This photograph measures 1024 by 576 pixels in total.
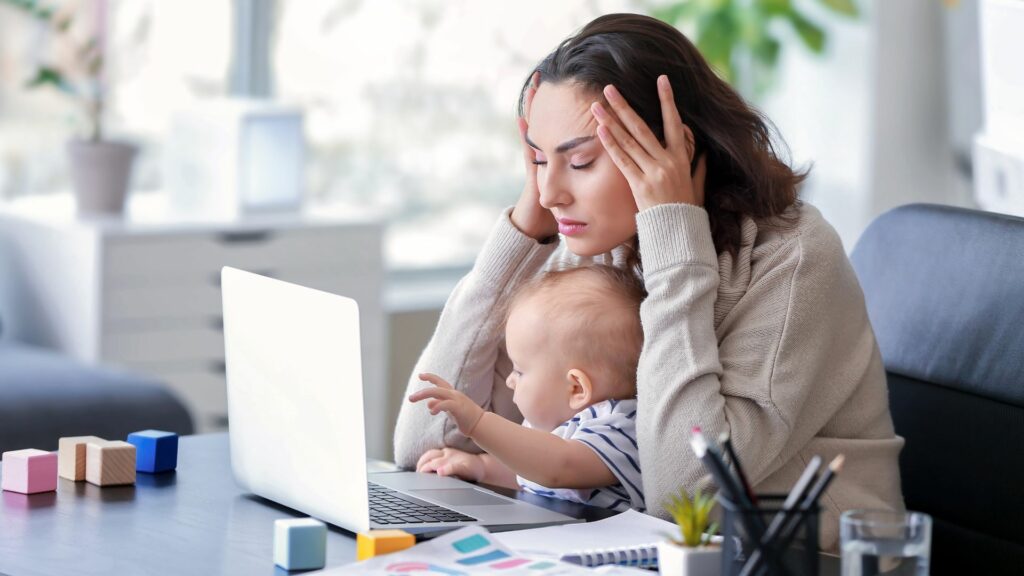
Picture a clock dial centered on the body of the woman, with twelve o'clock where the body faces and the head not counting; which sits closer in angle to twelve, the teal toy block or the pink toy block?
the teal toy block

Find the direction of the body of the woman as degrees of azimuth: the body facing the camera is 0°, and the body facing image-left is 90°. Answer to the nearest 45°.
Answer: approximately 45°

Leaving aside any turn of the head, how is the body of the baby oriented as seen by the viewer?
to the viewer's left

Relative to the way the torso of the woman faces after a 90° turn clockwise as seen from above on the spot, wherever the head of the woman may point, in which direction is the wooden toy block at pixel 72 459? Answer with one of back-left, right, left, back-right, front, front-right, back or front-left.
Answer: front-left

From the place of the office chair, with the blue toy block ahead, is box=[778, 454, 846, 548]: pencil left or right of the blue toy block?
left

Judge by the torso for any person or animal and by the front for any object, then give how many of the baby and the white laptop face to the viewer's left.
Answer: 1

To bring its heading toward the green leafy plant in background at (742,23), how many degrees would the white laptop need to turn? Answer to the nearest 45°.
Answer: approximately 45° to its left

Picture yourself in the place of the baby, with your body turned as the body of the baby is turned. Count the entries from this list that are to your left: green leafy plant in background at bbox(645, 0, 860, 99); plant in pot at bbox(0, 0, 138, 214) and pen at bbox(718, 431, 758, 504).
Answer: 1

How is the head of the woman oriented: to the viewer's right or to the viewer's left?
to the viewer's left

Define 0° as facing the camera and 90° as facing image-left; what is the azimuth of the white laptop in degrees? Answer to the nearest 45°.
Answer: approximately 225°

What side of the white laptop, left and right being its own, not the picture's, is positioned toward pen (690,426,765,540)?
right

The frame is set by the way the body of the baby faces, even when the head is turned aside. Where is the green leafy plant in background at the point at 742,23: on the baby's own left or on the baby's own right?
on the baby's own right

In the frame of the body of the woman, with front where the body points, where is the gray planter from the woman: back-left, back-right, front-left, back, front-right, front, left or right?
right

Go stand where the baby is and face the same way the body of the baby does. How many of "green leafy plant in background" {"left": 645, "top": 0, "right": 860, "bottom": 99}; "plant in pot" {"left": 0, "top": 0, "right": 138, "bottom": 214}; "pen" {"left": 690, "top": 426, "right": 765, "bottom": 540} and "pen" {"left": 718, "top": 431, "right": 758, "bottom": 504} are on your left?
2
